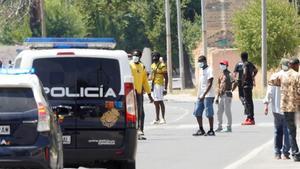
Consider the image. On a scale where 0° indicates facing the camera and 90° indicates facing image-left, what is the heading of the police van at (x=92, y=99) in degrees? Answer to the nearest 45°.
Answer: approximately 180°

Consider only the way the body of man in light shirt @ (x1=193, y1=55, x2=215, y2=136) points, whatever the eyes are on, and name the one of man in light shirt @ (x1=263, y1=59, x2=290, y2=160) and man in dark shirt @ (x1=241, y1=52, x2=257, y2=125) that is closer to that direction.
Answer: the man in light shirt

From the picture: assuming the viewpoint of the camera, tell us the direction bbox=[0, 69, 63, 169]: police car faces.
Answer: facing away from the viewer

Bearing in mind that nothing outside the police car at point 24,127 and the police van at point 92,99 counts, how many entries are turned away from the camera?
2

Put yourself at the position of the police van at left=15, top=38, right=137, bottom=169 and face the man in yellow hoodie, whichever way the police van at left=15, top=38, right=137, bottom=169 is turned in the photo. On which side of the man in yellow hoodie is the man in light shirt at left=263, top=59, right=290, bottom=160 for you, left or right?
right

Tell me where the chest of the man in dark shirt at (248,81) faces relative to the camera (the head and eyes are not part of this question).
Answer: to the viewer's left

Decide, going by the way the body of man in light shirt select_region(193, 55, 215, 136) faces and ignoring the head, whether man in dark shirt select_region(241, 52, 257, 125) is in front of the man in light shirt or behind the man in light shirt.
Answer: behind

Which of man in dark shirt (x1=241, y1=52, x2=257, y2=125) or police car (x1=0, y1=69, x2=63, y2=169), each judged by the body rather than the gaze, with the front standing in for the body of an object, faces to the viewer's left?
the man in dark shirt

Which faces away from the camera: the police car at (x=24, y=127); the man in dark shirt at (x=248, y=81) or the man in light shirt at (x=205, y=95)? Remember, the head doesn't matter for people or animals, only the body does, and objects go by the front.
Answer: the police car
